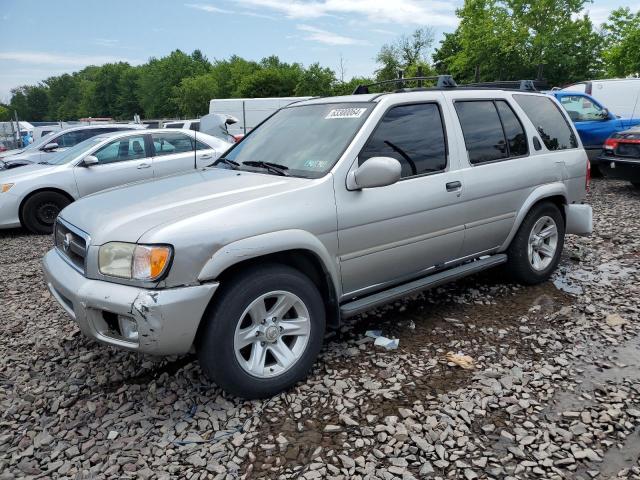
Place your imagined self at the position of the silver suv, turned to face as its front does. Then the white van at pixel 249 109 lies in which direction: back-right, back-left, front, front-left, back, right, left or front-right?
back-right

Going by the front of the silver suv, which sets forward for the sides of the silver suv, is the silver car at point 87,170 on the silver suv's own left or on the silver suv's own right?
on the silver suv's own right

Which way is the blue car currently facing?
to the viewer's right

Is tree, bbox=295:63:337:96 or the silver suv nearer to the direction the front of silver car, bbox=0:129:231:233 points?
the silver suv

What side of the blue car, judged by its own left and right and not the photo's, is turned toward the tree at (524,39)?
left

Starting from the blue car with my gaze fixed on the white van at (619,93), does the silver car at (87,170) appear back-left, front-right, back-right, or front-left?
back-left

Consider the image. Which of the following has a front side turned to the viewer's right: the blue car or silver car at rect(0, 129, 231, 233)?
the blue car

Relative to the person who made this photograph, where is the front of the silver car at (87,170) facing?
facing the viewer and to the left of the viewer

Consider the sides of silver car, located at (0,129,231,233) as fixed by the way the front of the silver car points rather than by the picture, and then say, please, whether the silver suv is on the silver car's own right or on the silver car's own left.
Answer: on the silver car's own left

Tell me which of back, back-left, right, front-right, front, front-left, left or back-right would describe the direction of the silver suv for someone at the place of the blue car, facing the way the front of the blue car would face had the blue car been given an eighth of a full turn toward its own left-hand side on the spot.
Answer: back-right

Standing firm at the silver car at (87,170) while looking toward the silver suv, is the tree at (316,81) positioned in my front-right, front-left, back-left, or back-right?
back-left
